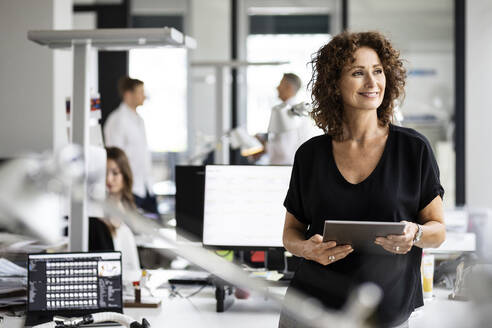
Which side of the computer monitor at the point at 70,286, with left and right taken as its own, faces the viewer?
front

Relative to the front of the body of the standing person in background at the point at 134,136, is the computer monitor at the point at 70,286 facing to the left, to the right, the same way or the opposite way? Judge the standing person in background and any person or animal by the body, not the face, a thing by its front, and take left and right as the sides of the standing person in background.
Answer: to the right

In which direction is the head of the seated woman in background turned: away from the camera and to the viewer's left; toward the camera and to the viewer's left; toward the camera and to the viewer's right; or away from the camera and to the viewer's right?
toward the camera and to the viewer's left

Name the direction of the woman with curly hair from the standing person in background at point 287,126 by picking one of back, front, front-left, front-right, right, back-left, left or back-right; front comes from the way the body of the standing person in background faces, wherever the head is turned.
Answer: left

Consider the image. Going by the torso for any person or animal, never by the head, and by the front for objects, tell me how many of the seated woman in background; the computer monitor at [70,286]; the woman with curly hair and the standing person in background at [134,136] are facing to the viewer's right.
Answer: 1

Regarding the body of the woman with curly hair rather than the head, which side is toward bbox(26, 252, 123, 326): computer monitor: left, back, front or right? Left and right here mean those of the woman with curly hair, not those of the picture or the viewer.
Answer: right

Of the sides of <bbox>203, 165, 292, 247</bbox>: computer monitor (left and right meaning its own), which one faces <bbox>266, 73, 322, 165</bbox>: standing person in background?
back

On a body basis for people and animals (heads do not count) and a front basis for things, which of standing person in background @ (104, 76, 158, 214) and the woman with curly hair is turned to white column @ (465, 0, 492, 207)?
the standing person in background

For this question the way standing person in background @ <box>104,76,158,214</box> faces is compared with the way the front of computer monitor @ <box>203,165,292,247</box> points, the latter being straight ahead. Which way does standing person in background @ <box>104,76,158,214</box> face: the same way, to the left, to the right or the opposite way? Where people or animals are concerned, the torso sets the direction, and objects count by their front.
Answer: to the left

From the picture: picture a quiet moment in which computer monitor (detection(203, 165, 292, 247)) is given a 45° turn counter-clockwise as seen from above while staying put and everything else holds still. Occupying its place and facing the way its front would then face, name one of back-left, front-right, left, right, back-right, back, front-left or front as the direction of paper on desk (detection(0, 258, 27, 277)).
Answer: back-right

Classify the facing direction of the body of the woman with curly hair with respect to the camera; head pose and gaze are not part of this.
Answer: toward the camera

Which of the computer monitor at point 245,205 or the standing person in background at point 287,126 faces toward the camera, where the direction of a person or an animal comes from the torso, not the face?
the computer monitor

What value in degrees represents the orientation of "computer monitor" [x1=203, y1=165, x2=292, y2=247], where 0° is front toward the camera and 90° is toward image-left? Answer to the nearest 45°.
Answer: approximately 0°

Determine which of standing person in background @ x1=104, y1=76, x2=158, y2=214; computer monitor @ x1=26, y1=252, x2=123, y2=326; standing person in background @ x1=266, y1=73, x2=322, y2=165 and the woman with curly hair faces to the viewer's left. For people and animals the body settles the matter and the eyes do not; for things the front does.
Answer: standing person in background @ x1=266, y1=73, x2=322, y2=165

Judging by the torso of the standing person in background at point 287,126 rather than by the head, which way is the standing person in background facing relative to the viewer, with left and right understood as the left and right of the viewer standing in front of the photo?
facing to the left of the viewer

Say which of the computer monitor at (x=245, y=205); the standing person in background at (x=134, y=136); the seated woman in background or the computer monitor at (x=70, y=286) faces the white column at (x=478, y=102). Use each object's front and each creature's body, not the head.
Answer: the standing person in background

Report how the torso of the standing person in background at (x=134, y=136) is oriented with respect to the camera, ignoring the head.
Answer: to the viewer's right

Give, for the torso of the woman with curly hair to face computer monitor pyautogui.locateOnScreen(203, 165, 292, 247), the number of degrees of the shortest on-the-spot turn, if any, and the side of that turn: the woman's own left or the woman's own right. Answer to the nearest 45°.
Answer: approximately 135° to the woman's own right
